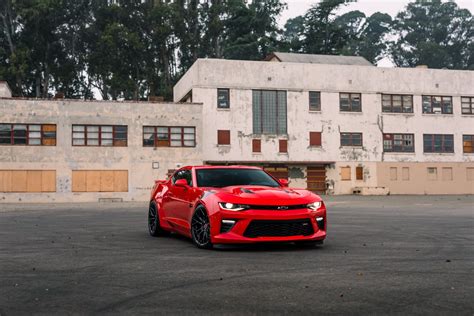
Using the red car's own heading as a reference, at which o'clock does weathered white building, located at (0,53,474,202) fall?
The weathered white building is roughly at 7 o'clock from the red car.

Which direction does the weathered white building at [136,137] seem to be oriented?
toward the camera

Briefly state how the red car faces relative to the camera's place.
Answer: facing the viewer and to the right of the viewer

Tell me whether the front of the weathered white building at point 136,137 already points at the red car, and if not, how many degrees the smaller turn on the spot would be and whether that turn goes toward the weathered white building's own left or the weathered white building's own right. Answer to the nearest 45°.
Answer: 0° — it already faces it

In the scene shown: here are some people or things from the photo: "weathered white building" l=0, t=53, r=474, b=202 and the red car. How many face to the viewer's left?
0
